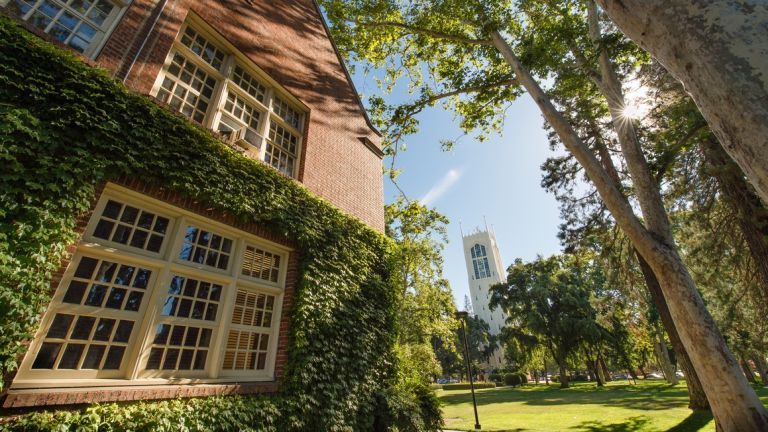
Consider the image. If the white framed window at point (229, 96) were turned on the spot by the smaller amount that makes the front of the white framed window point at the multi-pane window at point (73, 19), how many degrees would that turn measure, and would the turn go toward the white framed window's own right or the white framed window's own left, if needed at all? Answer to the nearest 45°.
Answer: approximately 135° to the white framed window's own right

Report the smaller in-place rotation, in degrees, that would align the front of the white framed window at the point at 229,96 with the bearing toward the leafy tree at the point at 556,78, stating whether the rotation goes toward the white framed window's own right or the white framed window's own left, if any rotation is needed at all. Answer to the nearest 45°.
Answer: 0° — it already faces it

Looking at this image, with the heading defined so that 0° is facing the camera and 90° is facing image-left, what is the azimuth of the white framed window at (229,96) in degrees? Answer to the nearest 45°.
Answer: approximately 315°

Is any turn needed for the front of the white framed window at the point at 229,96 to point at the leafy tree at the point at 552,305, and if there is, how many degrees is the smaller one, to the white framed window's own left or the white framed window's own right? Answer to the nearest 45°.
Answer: approximately 45° to the white framed window's own left
